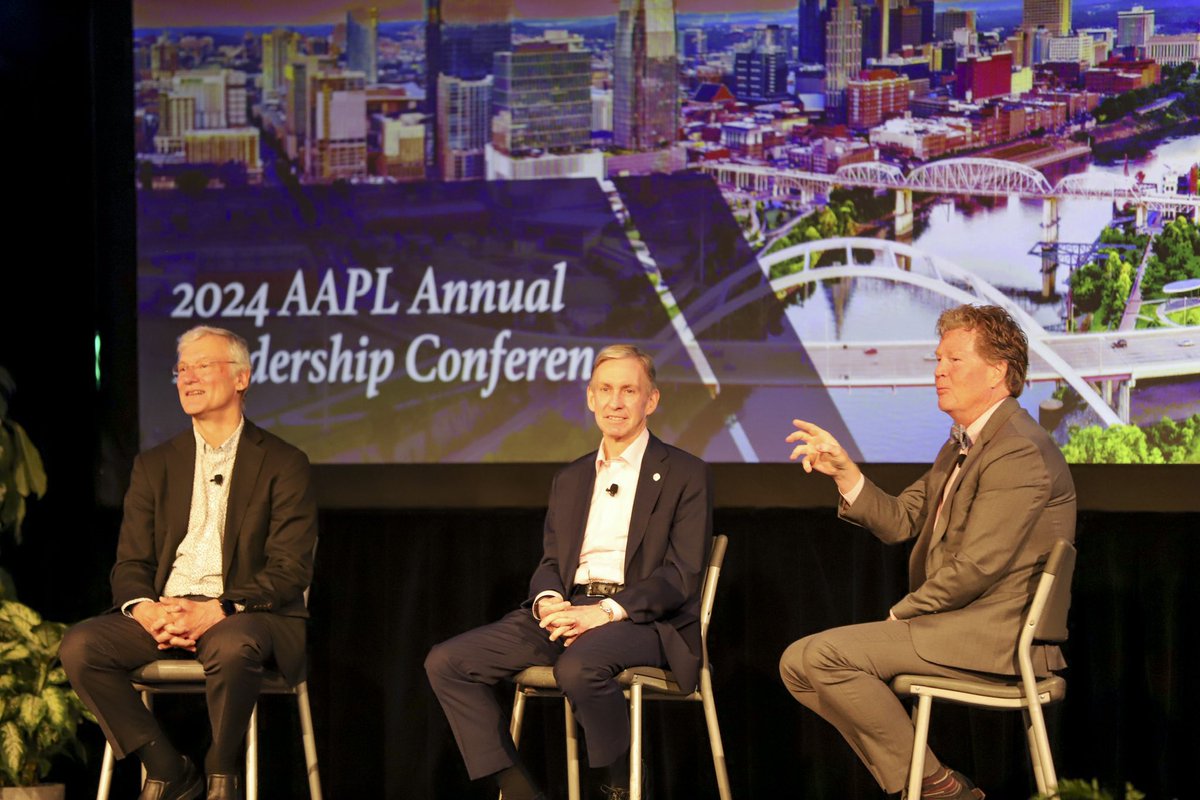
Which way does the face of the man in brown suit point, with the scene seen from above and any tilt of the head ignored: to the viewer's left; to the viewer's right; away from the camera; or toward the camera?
to the viewer's left

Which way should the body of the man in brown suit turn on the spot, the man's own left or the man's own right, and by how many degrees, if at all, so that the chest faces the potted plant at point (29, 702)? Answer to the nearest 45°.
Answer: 0° — they already face it

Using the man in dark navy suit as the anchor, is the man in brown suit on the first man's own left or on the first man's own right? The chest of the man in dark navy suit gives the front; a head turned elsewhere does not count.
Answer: on the first man's own left

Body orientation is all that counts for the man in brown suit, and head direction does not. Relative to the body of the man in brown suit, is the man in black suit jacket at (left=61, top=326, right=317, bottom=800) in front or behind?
in front

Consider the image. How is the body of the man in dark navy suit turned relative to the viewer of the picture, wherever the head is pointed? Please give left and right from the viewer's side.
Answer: facing the viewer and to the left of the viewer

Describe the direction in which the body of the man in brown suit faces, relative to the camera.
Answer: to the viewer's left

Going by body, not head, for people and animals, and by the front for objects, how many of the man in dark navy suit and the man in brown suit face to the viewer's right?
0
